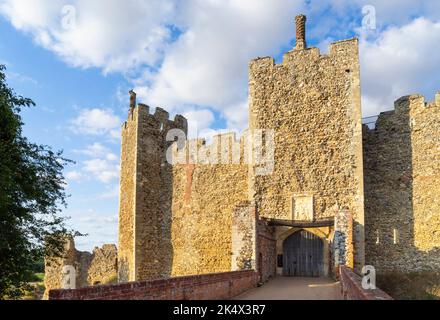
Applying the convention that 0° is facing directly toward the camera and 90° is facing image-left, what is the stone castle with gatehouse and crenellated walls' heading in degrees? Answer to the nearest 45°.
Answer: approximately 0°

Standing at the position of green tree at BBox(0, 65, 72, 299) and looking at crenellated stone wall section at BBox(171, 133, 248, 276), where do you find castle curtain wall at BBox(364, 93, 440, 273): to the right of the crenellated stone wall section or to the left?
right

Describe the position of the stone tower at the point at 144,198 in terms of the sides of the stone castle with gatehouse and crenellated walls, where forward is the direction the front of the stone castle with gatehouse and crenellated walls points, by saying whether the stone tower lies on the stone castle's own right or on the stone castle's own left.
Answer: on the stone castle's own right

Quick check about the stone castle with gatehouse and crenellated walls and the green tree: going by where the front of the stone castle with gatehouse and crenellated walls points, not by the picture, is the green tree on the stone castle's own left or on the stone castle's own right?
on the stone castle's own right

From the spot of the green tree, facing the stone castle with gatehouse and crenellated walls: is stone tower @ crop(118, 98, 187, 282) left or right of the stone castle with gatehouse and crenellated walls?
left
